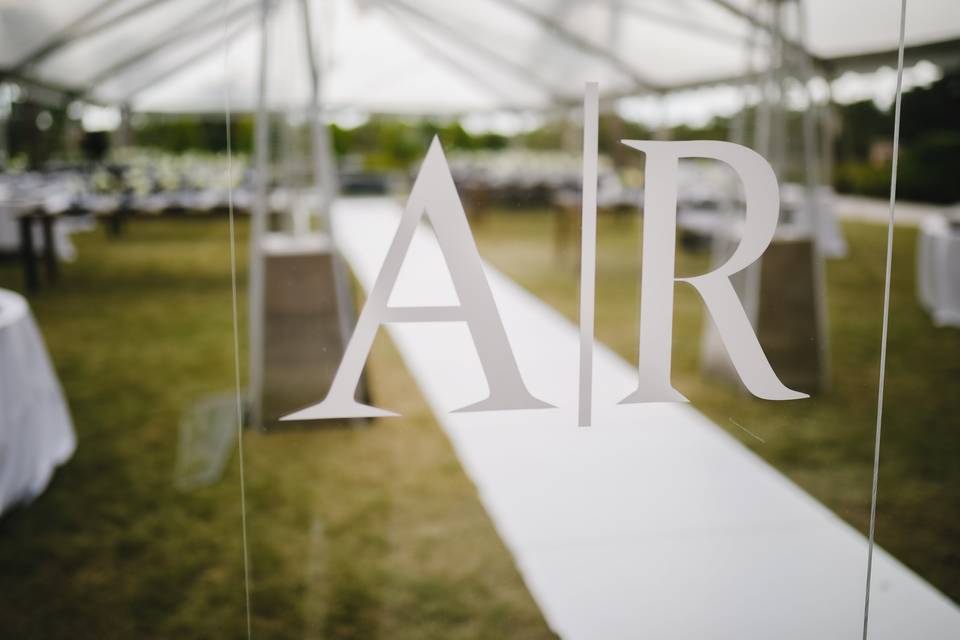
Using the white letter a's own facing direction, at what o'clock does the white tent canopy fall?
The white tent canopy is roughly at 6 o'clock from the white letter a.

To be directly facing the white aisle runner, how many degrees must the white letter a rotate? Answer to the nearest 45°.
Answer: approximately 135° to its left

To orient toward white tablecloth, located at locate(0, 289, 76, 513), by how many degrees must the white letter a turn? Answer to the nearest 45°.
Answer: approximately 135° to its right

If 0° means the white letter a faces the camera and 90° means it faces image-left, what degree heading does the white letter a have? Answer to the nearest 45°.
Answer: approximately 0°

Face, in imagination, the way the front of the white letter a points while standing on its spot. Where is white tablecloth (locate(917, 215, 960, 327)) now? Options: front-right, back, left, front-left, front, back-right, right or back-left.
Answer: back-left
